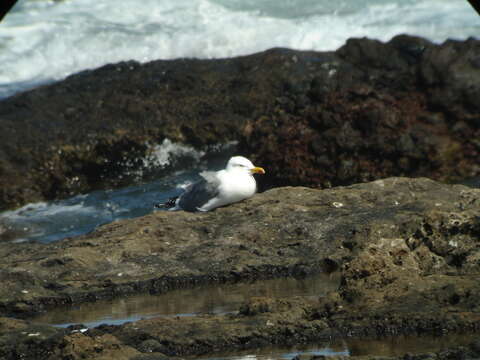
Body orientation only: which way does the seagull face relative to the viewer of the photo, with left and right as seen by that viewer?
facing to the right of the viewer
